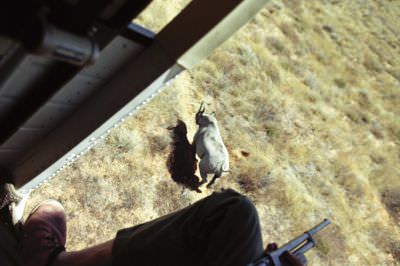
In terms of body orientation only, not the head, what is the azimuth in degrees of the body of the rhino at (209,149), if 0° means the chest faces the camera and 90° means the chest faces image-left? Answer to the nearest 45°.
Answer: approximately 180°
